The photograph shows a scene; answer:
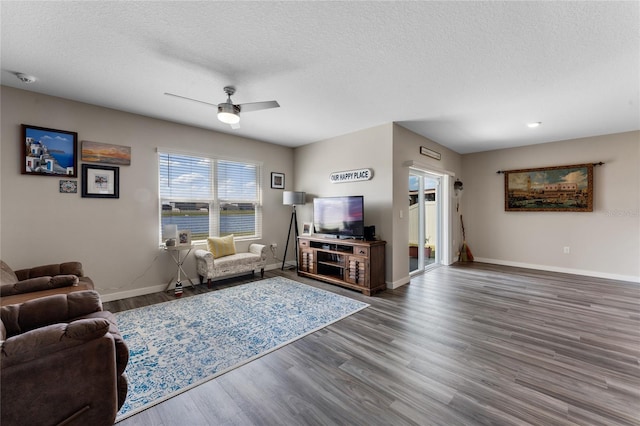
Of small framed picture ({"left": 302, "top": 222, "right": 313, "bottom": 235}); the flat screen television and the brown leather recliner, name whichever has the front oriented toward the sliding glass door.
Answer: the brown leather recliner

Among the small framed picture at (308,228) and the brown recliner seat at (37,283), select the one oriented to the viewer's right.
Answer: the brown recliner seat

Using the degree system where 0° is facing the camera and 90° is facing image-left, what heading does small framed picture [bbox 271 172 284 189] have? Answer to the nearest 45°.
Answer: approximately 315°

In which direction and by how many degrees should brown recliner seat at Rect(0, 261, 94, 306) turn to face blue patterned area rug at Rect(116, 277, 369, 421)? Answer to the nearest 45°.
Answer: approximately 45° to its right

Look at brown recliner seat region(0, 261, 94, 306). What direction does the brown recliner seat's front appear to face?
to the viewer's right

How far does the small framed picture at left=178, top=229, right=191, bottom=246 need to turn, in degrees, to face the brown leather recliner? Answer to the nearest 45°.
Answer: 0° — it already faces it

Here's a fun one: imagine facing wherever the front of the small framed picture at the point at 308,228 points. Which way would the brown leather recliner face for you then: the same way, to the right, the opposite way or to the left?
the opposite way

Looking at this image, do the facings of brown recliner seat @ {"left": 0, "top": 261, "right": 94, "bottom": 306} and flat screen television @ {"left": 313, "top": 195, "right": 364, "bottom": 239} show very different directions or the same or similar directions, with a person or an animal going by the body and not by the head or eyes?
very different directions

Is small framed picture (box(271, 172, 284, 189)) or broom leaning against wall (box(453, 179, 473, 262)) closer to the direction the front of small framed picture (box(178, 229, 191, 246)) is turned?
the broom leaning against wall

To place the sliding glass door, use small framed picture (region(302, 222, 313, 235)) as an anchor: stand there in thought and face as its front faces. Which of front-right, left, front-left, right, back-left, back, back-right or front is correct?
back-left

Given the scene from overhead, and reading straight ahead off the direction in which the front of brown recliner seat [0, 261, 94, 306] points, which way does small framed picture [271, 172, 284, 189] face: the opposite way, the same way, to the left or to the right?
to the right
